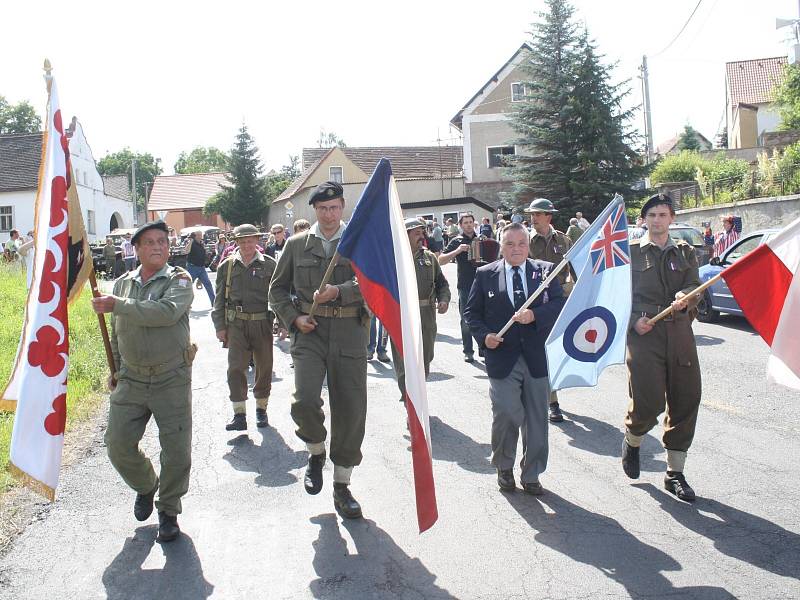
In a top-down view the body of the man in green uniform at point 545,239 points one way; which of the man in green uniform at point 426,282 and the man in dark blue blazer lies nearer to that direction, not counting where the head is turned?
the man in dark blue blazer

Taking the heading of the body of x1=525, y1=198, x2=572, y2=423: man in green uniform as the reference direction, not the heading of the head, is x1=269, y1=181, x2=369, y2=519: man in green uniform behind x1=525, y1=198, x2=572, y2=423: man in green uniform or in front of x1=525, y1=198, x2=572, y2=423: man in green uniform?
in front

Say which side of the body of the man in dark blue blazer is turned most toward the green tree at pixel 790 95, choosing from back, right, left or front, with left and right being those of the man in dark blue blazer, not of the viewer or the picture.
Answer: back

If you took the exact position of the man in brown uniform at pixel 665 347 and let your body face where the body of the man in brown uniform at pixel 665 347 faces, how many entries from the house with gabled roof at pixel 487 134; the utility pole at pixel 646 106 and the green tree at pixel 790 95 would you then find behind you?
3

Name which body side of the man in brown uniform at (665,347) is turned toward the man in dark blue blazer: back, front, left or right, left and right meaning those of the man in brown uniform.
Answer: right

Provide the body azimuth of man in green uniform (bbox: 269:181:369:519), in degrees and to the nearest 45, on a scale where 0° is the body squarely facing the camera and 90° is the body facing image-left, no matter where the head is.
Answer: approximately 0°

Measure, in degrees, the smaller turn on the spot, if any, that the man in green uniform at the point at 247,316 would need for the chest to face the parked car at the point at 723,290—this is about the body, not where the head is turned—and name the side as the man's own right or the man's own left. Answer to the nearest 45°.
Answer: approximately 135° to the man's own left
